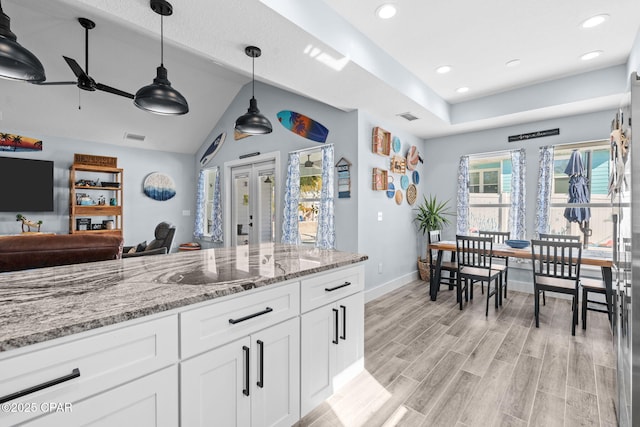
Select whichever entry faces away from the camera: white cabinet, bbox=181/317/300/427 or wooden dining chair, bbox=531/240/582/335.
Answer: the wooden dining chair

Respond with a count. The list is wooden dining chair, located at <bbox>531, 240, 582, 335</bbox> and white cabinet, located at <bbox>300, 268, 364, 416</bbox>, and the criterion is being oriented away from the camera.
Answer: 1

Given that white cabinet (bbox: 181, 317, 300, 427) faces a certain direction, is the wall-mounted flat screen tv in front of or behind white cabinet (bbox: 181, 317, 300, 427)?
behind

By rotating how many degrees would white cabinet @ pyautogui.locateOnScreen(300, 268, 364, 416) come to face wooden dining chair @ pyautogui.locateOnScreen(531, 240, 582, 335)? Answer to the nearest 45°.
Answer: approximately 90° to its left

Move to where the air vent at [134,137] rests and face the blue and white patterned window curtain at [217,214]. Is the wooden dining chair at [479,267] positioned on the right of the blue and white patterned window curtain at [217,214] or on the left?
right

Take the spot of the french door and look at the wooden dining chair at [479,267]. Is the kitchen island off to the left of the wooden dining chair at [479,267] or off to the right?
right

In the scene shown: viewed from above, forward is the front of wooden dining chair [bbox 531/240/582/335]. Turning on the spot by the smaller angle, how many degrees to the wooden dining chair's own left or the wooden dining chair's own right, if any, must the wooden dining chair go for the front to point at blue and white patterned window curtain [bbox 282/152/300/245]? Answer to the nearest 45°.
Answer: approximately 90° to the wooden dining chair's own left

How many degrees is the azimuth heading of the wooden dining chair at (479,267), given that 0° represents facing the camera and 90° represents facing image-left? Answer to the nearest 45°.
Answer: approximately 225°

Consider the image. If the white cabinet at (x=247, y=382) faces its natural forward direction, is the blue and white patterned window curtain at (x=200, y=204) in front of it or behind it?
behind

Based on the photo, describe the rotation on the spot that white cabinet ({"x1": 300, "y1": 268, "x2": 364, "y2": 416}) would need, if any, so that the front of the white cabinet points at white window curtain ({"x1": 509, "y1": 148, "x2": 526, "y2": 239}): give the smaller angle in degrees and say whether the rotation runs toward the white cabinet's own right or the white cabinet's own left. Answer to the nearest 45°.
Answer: approximately 90° to the white cabinet's own left

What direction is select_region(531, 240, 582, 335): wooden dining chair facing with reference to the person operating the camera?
facing away from the viewer

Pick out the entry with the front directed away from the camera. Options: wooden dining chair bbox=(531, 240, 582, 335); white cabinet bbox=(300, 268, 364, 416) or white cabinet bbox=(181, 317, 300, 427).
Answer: the wooden dining chair

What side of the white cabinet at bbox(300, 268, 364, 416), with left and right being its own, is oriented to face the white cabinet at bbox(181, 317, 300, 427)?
right

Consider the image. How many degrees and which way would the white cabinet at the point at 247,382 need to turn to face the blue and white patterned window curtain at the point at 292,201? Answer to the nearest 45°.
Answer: approximately 135° to its left
